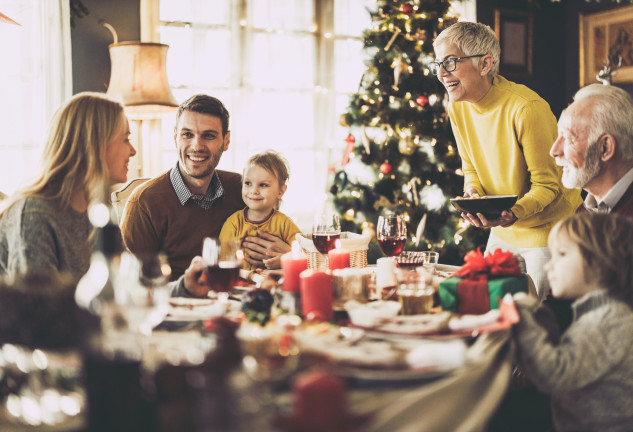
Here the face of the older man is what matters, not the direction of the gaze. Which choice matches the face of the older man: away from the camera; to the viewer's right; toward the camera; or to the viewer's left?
to the viewer's left

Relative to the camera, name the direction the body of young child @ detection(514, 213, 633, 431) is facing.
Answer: to the viewer's left

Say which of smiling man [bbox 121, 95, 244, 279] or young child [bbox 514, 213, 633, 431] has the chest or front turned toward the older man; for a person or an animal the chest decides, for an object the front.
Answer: the smiling man

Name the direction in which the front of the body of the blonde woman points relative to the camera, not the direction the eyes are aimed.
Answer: to the viewer's right

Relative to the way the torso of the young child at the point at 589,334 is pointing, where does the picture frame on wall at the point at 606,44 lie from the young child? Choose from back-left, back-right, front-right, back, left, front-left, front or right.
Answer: right

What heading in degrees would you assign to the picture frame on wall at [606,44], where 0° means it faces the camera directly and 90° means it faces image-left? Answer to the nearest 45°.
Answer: approximately 45°

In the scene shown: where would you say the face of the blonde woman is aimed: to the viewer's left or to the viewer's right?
to the viewer's right

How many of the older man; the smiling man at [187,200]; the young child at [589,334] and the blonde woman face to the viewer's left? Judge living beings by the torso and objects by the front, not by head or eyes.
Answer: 2

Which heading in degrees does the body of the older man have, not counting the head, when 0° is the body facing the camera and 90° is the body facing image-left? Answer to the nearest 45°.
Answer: approximately 90°
